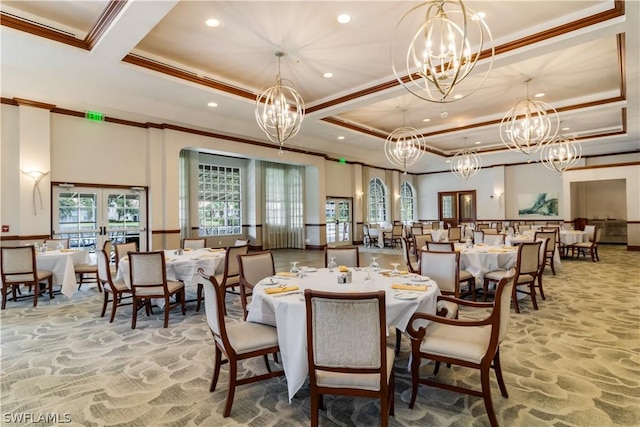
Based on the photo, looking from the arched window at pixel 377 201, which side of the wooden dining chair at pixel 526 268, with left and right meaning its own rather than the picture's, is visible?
front

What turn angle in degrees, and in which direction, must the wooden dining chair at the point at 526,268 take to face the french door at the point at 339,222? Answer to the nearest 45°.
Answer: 0° — it already faces it

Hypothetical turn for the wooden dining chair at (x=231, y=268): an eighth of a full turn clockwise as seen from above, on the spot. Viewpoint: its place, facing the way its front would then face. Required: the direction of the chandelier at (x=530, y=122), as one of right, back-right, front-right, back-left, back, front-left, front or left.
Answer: right

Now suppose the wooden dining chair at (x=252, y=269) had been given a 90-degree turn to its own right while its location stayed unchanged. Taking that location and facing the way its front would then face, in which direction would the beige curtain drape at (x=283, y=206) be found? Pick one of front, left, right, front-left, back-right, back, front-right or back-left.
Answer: back-right

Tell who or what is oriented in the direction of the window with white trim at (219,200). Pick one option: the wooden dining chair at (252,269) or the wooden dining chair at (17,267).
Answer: the wooden dining chair at (17,267)

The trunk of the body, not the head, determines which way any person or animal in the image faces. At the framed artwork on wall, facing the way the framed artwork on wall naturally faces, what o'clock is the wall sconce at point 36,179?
The wall sconce is roughly at 1 o'clock from the framed artwork on wall.

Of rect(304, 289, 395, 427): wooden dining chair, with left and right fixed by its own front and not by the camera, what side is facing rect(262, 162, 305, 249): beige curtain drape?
front

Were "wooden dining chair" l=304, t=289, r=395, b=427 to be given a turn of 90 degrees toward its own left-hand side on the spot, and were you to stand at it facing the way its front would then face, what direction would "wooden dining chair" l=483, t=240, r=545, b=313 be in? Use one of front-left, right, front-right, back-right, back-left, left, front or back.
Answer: back-right

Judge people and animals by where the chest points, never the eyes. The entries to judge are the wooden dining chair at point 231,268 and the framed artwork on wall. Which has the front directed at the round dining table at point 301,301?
the framed artwork on wall

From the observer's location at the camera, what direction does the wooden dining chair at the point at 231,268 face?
facing away from the viewer and to the left of the viewer

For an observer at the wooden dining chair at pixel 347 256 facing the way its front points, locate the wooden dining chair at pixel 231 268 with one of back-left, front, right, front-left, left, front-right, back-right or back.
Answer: right

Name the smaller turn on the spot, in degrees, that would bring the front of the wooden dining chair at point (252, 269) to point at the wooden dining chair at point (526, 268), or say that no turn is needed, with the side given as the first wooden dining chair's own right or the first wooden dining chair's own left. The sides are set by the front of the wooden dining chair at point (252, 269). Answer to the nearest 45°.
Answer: approximately 45° to the first wooden dining chair's own left

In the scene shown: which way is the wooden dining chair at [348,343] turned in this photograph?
away from the camera

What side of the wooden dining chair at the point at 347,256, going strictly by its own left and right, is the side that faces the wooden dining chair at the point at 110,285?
right

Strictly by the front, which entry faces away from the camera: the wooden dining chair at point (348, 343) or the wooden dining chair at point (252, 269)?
the wooden dining chair at point (348, 343)

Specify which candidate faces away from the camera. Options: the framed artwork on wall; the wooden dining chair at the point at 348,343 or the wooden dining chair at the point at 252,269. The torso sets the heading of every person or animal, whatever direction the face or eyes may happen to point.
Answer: the wooden dining chair at the point at 348,343

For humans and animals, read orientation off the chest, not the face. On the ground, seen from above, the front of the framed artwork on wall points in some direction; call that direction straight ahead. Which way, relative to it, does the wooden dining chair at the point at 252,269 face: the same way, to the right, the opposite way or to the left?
to the left

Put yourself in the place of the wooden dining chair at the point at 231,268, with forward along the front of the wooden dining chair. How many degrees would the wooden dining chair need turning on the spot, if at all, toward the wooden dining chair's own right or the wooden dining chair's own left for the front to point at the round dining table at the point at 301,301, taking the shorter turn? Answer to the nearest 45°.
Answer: approximately 135° to the wooden dining chair's own left

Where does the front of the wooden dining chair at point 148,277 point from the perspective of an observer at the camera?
facing away from the viewer and to the right of the viewer

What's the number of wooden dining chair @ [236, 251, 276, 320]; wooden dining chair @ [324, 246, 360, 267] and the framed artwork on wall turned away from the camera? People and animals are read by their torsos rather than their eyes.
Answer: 0

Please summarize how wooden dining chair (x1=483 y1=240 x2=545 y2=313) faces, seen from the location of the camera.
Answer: facing away from the viewer and to the left of the viewer

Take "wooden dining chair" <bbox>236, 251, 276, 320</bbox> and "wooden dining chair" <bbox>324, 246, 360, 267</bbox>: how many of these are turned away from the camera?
0

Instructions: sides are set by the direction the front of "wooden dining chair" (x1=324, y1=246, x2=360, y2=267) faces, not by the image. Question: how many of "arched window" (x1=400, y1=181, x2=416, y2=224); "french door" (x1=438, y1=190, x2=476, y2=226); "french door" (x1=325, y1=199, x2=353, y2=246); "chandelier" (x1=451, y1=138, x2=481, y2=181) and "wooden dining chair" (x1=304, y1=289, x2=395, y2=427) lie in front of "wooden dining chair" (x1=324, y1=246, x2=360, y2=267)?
1

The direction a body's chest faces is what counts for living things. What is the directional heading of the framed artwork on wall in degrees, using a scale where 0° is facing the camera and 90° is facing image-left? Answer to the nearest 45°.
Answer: approximately 0°
